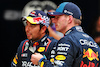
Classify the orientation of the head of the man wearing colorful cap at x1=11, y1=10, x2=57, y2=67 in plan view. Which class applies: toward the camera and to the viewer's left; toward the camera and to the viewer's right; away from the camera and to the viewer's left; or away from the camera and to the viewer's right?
toward the camera and to the viewer's left

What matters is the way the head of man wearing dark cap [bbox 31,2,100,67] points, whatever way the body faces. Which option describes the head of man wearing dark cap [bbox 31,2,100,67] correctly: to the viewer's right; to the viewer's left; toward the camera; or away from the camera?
to the viewer's left

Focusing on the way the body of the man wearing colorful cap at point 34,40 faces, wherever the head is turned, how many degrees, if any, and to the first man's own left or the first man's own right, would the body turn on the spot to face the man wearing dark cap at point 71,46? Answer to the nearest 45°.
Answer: approximately 90° to the first man's own left

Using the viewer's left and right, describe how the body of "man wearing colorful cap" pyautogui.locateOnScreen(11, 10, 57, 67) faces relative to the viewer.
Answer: facing the viewer and to the left of the viewer

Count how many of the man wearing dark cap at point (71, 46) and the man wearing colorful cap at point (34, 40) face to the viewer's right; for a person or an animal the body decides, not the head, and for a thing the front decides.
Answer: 0
